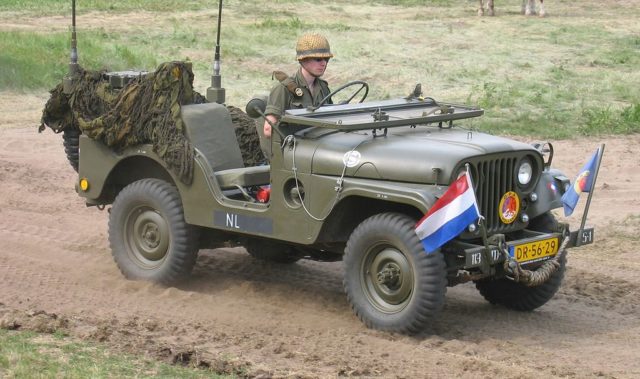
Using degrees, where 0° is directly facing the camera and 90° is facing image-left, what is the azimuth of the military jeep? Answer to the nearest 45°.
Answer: approximately 315°

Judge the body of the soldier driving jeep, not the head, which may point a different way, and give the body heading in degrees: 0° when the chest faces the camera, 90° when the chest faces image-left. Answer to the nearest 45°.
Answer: approximately 315°

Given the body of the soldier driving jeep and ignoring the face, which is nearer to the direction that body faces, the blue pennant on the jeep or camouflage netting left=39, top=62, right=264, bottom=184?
the blue pennant on the jeep

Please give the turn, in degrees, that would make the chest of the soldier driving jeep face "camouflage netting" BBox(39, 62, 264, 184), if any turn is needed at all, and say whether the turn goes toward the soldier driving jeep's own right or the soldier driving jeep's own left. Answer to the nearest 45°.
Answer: approximately 135° to the soldier driving jeep's own right
